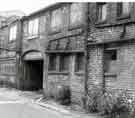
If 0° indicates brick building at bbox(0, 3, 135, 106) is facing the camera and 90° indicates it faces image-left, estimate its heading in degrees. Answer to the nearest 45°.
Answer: approximately 45°
